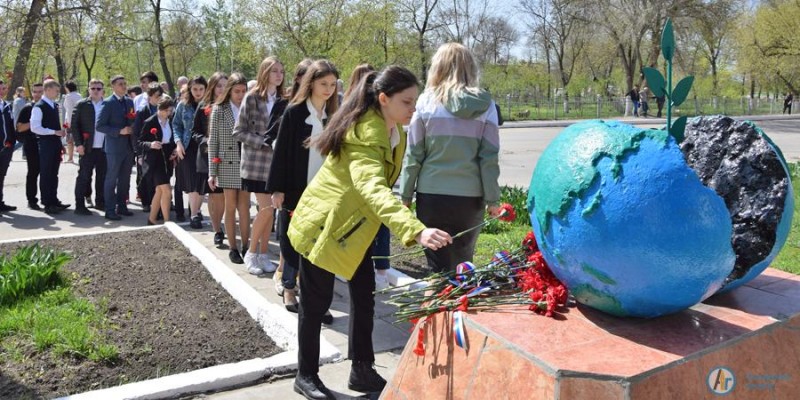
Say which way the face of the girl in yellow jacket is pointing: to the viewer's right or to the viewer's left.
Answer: to the viewer's right

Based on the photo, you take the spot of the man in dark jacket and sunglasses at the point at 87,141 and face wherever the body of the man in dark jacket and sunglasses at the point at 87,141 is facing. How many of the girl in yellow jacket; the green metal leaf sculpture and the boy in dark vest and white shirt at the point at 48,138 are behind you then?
1

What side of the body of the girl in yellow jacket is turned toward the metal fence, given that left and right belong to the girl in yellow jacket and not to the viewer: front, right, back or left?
left

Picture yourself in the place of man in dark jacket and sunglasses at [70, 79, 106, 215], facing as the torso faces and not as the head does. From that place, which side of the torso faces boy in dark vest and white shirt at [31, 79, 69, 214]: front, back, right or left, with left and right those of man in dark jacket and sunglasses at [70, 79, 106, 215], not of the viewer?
back

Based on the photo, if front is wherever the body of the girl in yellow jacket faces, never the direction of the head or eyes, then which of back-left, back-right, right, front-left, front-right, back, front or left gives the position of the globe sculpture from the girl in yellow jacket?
front-right

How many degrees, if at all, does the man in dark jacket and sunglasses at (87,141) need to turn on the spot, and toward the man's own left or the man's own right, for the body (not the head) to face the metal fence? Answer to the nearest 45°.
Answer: approximately 90° to the man's own left

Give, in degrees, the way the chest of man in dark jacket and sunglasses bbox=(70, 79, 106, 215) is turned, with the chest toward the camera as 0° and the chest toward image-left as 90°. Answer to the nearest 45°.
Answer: approximately 315°

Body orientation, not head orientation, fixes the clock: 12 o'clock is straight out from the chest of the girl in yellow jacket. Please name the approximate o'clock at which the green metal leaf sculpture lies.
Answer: The green metal leaf sculpture is roughly at 11 o'clock from the girl in yellow jacket.

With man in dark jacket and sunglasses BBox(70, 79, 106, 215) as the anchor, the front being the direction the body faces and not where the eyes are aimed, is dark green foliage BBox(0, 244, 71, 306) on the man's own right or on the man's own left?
on the man's own right

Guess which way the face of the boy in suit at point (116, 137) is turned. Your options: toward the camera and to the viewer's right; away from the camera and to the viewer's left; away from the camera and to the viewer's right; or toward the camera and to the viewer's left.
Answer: toward the camera and to the viewer's right

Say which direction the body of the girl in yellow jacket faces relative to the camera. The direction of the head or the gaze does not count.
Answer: to the viewer's right
